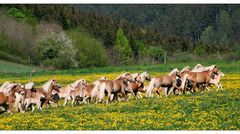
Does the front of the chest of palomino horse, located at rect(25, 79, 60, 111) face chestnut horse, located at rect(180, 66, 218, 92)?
yes

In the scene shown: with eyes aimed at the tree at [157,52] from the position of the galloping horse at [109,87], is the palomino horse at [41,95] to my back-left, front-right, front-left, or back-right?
back-left

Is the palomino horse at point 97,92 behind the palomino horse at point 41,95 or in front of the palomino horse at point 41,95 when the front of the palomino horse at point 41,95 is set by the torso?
in front

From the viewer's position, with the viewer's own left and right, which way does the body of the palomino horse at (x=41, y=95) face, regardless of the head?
facing to the right of the viewer

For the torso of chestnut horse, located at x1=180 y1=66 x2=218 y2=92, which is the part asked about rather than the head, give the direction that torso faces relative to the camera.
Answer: to the viewer's right

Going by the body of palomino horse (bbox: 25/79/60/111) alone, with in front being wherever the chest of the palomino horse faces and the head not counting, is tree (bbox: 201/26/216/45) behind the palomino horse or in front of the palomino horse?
in front
